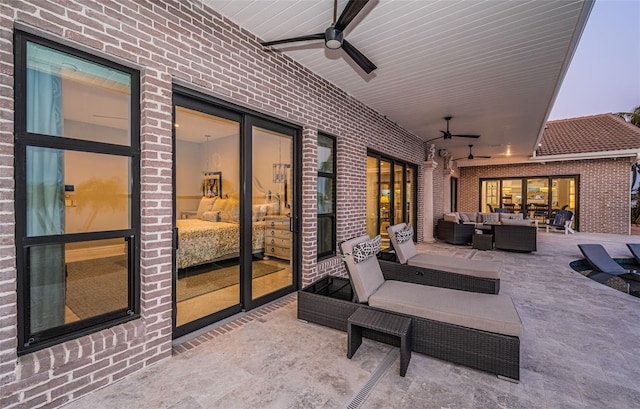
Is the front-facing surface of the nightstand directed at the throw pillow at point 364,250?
no

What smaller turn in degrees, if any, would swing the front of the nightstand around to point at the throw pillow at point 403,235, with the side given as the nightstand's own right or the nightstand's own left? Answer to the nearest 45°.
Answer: approximately 135° to the nightstand's own left

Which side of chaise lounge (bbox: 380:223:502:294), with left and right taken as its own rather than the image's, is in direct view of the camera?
right

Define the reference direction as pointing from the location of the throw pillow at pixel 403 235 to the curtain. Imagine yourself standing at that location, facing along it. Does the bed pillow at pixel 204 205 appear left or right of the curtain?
right

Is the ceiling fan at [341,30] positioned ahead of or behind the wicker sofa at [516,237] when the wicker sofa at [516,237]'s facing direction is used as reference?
behind

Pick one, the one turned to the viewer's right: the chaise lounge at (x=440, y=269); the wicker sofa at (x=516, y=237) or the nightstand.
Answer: the chaise lounge

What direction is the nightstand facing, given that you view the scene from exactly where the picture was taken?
facing the viewer and to the left of the viewer

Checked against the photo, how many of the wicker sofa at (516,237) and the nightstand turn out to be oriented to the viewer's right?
0

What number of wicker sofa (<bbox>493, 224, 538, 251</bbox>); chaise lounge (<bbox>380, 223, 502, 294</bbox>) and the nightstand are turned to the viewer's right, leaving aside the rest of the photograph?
1

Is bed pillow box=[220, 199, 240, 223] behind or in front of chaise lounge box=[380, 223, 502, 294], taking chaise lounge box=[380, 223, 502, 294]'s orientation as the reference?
behind

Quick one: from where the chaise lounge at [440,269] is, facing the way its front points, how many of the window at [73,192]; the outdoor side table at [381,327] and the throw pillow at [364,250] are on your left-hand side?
0

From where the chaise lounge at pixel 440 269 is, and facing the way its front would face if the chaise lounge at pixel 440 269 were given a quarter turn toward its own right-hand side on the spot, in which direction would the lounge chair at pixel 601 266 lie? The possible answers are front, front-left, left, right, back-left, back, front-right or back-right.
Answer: back-left

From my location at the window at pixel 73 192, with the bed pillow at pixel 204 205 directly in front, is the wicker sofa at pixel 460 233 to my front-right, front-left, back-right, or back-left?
front-right

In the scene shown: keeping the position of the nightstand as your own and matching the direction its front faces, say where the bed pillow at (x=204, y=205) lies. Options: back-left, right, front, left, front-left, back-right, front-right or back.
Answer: front-right

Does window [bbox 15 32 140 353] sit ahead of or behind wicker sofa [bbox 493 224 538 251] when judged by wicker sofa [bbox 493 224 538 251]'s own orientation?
behind

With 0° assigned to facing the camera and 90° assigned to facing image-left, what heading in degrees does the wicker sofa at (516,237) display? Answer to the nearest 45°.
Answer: approximately 180°

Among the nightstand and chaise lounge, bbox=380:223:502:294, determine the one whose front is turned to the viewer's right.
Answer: the chaise lounge

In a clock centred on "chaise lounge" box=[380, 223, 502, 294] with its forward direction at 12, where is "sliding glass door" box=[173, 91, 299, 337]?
The sliding glass door is roughly at 5 o'clock from the chaise lounge.
